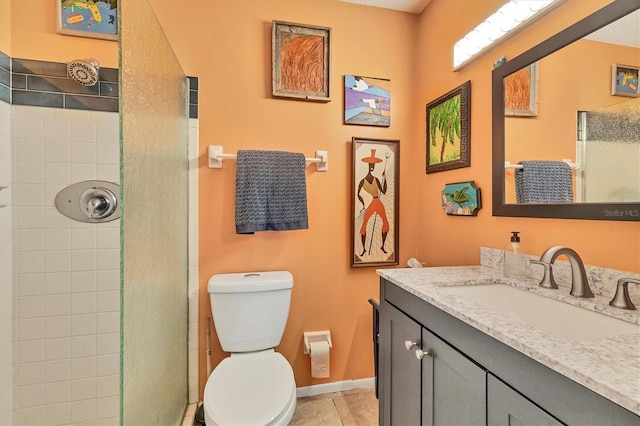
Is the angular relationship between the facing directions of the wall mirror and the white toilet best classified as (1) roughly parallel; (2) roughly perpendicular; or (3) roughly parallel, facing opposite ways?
roughly perpendicular

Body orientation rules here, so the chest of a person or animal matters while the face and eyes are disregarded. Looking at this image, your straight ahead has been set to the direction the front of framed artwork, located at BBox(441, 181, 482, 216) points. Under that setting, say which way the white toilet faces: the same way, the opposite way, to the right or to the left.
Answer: to the left

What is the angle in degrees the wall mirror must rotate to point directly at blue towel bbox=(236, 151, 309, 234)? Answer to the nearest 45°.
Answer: approximately 45° to its right

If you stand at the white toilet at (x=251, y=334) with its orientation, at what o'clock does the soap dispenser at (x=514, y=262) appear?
The soap dispenser is roughly at 10 o'clock from the white toilet.

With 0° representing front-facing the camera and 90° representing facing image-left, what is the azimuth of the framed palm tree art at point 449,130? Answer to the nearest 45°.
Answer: approximately 45°

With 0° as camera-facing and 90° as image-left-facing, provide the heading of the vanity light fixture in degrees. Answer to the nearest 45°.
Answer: approximately 45°
